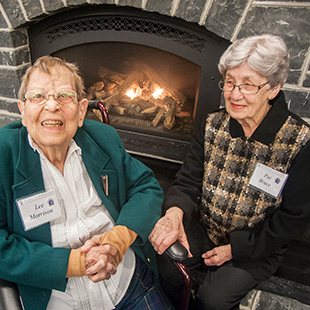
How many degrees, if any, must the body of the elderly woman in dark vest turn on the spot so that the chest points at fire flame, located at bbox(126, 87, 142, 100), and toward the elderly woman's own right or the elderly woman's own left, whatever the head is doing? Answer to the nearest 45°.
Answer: approximately 90° to the elderly woman's own right

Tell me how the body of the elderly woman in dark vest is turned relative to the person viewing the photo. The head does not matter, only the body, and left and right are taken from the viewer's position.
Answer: facing the viewer and to the left of the viewer

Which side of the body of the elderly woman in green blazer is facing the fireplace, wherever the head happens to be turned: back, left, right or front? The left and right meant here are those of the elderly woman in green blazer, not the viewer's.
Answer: back

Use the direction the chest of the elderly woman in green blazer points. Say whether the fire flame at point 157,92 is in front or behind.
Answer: behind

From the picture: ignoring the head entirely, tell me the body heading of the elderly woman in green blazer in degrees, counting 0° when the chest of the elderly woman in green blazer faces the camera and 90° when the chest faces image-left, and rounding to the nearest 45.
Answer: approximately 0°

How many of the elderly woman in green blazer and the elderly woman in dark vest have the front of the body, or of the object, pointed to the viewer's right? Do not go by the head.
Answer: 0
